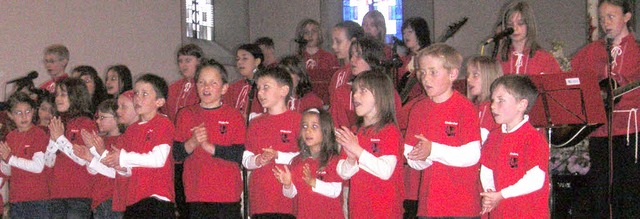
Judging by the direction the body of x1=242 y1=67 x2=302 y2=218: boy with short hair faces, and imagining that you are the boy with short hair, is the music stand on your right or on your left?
on your left

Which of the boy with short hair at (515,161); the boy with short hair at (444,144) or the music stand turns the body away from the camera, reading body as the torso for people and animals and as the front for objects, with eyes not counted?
the music stand

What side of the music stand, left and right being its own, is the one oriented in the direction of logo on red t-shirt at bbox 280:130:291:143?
left

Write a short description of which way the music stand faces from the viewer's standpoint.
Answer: facing away from the viewer

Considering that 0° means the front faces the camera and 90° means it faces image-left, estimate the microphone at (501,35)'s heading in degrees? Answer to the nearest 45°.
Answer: approximately 270°

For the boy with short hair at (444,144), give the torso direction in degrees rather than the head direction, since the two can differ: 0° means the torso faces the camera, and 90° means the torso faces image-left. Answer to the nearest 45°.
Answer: approximately 45°

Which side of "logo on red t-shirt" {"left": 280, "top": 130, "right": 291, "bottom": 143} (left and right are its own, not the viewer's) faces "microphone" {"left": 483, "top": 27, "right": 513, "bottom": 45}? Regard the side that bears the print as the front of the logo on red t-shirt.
left

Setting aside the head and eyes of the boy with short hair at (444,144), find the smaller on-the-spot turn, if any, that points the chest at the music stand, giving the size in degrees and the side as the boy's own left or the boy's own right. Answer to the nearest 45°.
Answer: approximately 180°

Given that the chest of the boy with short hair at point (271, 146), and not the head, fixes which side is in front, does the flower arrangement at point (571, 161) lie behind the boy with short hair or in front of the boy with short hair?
behind

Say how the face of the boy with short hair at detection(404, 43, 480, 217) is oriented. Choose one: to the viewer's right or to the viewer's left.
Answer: to the viewer's left

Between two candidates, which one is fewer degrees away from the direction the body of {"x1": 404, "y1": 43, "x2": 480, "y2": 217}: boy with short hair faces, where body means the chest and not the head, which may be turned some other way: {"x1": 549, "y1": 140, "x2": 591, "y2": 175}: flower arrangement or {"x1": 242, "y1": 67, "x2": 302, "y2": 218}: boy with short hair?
the boy with short hair
